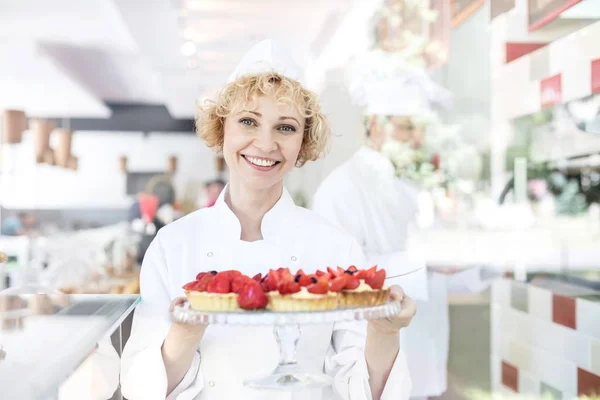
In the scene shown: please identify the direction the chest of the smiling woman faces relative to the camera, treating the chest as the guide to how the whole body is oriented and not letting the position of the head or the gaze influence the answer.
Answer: toward the camera

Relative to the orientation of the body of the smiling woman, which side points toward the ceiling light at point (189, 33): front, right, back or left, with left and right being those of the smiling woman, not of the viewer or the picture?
back
